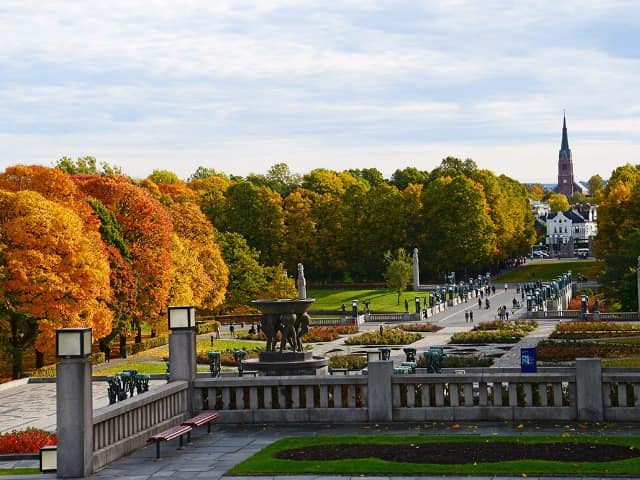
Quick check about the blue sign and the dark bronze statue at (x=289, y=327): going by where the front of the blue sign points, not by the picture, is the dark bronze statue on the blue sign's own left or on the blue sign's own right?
on the blue sign's own right

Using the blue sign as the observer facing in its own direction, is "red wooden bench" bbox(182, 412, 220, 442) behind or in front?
in front

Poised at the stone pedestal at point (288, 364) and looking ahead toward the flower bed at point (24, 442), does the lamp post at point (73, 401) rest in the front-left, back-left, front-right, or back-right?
front-left

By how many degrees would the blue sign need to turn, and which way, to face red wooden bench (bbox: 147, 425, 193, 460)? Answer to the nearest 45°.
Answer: approximately 45° to its right

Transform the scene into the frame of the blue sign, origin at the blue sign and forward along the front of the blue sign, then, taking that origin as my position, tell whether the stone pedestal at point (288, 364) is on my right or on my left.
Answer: on my right

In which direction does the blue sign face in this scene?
toward the camera

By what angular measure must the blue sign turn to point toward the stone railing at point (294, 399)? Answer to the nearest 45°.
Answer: approximately 45° to its right

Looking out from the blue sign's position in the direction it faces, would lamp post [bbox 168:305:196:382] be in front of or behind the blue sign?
in front

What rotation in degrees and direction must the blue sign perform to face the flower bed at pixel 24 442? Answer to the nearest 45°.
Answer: approximately 45° to its right

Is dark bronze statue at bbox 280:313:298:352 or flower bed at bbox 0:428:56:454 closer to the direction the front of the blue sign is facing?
the flower bed
